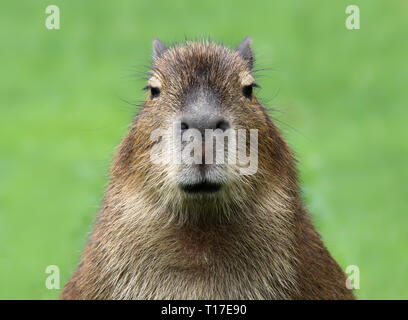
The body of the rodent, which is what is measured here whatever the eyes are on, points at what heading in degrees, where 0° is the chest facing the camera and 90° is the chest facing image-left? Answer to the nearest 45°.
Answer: approximately 0°
